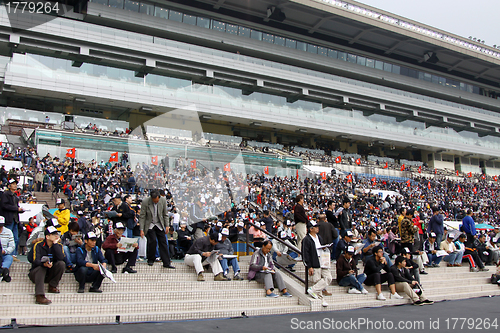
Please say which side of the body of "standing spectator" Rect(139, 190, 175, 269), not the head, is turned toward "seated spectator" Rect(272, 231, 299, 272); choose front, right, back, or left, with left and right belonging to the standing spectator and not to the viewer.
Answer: left

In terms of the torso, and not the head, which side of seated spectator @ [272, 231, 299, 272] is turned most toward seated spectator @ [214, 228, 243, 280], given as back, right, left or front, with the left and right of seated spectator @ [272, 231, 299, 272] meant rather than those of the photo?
right

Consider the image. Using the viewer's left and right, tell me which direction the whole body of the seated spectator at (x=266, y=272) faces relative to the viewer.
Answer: facing the viewer and to the right of the viewer

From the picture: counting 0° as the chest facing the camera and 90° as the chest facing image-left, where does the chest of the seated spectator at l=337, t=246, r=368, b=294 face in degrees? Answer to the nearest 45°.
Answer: approximately 315°

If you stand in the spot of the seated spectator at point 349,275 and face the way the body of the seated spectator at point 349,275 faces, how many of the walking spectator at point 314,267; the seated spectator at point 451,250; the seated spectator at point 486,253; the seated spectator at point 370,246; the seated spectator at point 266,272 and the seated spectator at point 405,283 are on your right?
2

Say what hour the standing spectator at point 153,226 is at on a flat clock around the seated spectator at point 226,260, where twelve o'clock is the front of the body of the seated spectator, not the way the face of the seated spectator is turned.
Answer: The standing spectator is roughly at 4 o'clock from the seated spectator.

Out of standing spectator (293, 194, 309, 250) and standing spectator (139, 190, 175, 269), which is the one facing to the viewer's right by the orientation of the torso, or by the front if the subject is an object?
standing spectator (293, 194, 309, 250)

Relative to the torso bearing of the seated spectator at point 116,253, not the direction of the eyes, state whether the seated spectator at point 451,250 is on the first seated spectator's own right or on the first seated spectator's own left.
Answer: on the first seated spectator's own left

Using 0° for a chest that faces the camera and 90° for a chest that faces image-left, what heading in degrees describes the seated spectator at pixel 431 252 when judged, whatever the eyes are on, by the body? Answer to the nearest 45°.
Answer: approximately 315°

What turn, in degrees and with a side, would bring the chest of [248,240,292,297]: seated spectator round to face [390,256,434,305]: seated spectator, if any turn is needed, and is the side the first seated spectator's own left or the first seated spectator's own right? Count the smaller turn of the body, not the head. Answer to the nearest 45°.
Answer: approximately 45° to the first seated spectator's own left

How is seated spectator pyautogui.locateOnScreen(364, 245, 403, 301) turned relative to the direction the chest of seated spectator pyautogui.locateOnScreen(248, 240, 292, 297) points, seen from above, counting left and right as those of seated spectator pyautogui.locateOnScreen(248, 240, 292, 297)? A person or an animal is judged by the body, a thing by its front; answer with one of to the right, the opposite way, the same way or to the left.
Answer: the same way

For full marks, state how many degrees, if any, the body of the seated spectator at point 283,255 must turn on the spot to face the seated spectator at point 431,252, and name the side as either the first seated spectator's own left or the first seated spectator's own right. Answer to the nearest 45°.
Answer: approximately 90° to the first seated spectator's own left

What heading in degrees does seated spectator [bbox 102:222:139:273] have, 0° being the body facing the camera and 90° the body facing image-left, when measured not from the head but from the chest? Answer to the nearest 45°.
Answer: approximately 315°

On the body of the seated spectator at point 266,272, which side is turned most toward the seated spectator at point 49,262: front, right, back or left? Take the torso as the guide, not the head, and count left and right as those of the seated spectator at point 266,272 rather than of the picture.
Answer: right
